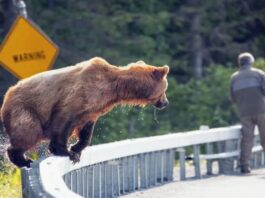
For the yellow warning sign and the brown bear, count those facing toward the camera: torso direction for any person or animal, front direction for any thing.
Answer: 1

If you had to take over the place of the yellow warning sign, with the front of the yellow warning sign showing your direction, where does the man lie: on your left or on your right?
on your left

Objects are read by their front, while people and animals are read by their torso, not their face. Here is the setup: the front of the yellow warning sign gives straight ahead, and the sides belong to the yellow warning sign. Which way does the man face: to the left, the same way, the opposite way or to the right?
the opposite way

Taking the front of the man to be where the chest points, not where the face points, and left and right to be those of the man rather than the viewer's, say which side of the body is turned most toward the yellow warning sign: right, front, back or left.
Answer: left

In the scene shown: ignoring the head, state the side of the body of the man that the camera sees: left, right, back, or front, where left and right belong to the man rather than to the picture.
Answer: back

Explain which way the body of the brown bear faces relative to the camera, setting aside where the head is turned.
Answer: to the viewer's right
